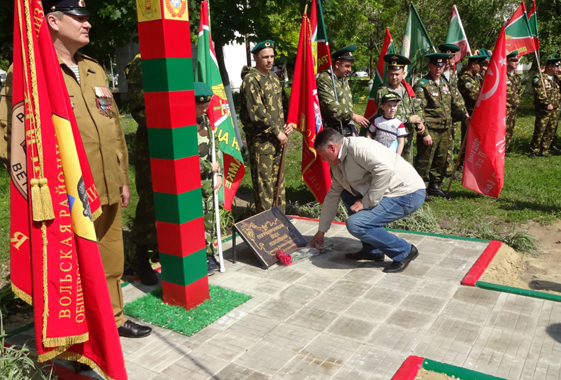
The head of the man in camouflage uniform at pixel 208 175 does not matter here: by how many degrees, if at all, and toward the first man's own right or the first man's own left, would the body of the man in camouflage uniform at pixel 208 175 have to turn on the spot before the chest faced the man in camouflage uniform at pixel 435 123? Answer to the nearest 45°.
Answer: approximately 90° to the first man's own left

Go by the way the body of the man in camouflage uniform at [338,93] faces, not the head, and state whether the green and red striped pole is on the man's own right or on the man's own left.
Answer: on the man's own right

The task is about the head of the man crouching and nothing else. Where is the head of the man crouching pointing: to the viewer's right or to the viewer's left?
to the viewer's left

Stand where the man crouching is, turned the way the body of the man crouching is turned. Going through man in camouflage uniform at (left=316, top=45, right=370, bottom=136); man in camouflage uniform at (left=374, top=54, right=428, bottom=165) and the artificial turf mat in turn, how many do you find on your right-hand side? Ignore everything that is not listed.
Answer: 2

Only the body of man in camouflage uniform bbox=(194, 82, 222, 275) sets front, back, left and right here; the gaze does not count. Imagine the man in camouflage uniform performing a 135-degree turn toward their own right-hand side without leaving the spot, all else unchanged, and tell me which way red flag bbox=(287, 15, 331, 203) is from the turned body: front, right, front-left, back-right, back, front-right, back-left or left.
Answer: back-right

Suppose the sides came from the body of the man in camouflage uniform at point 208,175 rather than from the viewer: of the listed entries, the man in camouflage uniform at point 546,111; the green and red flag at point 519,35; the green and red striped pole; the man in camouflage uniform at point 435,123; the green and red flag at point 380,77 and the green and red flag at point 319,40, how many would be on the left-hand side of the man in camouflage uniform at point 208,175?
5

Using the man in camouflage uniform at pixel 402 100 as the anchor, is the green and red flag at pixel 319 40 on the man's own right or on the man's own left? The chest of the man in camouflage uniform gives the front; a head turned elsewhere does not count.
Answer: on the man's own right

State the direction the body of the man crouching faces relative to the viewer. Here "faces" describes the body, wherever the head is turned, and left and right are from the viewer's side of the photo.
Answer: facing to the left of the viewer

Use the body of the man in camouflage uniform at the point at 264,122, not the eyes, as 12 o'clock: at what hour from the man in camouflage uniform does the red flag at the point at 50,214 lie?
The red flag is roughly at 2 o'clock from the man in camouflage uniform.

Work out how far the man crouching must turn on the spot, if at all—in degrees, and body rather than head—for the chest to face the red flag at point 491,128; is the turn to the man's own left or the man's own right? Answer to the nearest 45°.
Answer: approximately 135° to the man's own right

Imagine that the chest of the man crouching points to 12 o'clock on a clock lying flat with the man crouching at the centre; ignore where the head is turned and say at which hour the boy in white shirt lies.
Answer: The boy in white shirt is roughly at 3 o'clock from the man crouching.

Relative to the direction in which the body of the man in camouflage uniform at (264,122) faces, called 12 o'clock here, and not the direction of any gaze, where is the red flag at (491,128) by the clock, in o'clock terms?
The red flag is roughly at 10 o'clock from the man in camouflage uniform.
